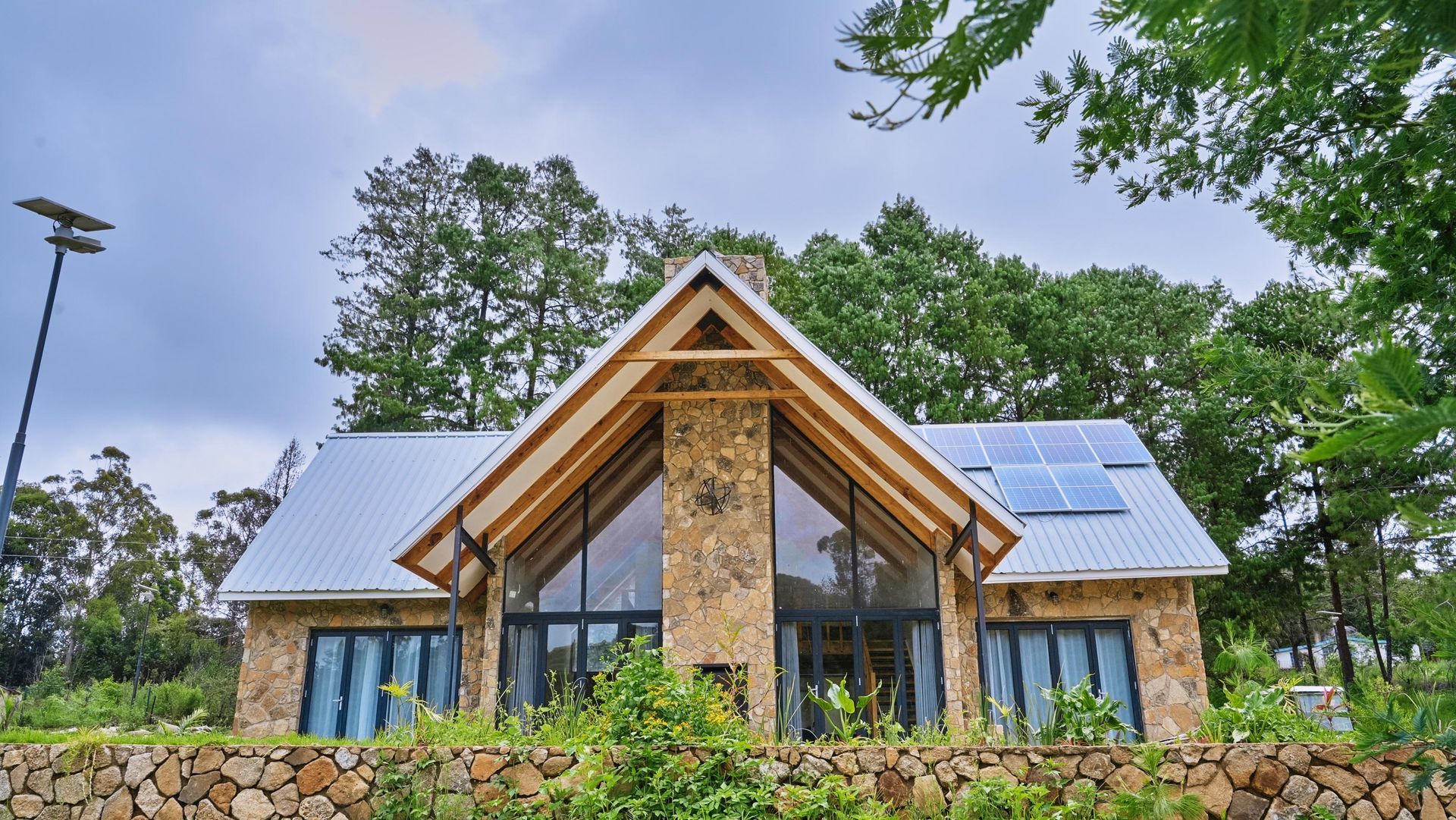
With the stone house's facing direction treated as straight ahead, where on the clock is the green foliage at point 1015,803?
The green foliage is roughly at 11 o'clock from the stone house.

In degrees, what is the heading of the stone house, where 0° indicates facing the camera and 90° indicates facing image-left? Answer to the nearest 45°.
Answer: approximately 0°

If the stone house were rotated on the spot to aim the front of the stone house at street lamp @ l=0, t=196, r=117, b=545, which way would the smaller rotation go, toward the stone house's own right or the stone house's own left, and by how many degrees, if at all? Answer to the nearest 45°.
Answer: approximately 90° to the stone house's own right

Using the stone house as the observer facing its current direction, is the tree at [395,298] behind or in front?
behind

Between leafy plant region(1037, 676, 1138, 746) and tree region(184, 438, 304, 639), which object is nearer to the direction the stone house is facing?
the leafy plant

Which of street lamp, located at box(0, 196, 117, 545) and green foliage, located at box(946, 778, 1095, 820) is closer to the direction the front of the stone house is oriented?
the green foliage

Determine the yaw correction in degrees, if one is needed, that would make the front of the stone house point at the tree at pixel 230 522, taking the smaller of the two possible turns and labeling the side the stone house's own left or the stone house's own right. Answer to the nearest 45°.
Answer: approximately 135° to the stone house's own right

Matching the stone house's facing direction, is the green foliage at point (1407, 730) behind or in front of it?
in front

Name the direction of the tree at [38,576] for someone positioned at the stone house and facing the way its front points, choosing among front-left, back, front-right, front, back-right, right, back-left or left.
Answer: back-right
